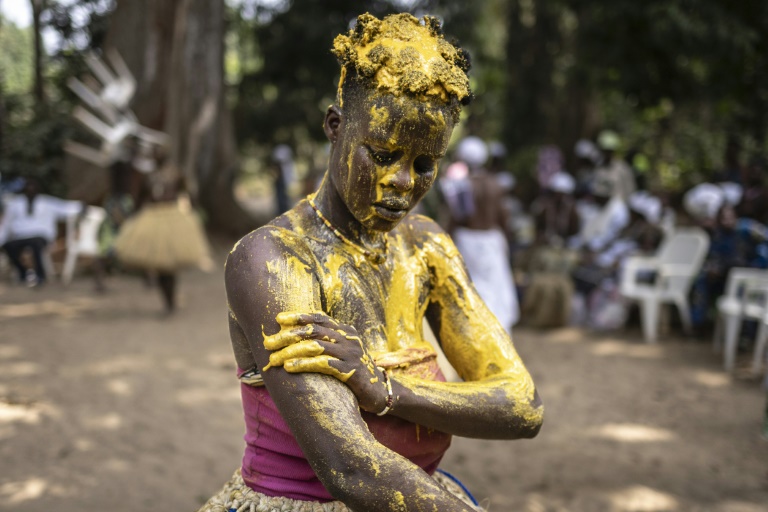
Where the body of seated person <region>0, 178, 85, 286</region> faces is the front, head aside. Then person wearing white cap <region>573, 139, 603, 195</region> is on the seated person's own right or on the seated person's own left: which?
on the seated person's own left

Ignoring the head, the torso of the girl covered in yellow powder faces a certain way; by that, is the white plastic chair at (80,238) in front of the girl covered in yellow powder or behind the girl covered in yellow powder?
behind

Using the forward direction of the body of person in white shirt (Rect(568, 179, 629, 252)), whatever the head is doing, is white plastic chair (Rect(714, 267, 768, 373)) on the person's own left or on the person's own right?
on the person's own left

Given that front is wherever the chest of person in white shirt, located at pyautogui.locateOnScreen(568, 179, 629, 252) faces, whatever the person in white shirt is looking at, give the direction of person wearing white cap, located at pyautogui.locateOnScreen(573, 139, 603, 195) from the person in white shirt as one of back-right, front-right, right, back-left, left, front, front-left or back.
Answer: back-right

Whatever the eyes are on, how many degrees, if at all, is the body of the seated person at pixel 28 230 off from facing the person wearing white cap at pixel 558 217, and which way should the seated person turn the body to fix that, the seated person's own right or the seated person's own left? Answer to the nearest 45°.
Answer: approximately 45° to the seated person's own left

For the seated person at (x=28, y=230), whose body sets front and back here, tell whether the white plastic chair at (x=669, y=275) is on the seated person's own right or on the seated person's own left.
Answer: on the seated person's own left

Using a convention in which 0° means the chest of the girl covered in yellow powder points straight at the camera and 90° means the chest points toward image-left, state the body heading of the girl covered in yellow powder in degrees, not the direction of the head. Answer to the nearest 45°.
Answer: approximately 315°

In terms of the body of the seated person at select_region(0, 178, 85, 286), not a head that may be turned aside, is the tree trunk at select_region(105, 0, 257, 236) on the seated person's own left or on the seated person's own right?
on the seated person's own left

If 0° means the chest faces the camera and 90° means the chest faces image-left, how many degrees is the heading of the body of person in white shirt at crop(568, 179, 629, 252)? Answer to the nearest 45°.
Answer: approximately 45°

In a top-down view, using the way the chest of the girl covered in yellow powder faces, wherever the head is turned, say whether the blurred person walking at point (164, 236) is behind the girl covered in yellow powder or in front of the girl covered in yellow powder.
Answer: behind
